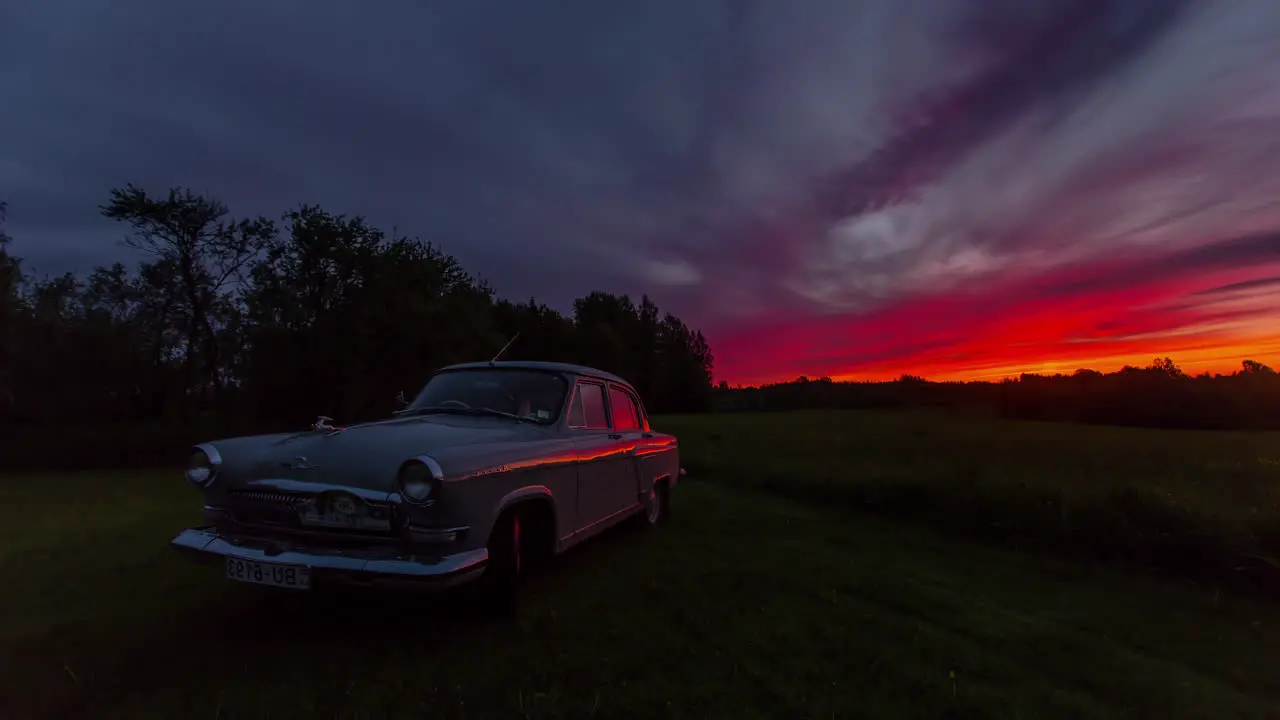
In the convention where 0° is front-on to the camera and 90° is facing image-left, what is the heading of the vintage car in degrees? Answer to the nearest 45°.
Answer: approximately 45°
